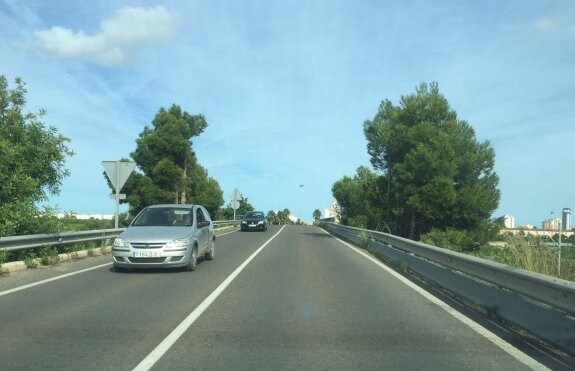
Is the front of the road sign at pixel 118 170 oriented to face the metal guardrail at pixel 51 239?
no

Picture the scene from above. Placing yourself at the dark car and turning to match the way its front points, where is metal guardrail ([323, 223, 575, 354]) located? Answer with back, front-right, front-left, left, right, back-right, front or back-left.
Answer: front

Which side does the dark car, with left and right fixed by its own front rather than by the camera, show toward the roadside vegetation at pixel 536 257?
front

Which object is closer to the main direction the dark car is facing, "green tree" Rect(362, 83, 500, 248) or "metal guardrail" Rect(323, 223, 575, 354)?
the metal guardrail

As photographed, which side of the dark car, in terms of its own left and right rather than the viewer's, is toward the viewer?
front

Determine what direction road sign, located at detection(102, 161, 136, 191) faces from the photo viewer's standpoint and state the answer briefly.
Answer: facing away from the viewer

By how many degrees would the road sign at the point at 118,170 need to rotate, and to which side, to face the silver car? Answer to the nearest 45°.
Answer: approximately 180°

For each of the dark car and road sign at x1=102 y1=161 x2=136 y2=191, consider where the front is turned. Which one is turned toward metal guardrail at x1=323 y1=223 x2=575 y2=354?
the dark car

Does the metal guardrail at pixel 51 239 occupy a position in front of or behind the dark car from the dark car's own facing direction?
in front

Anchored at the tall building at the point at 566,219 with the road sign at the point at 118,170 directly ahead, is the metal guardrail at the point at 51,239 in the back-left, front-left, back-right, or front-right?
front-left

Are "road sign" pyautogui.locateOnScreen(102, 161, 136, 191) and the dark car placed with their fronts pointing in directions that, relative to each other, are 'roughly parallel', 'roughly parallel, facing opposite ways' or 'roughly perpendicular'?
roughly parallel, facing opposite ways
